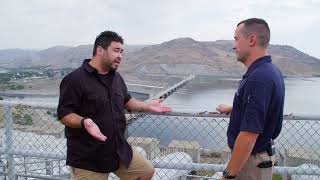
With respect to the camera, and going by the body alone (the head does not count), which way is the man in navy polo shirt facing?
to the viewer's left

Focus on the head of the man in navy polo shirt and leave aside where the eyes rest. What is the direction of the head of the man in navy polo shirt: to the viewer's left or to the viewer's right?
to the viewer's left
